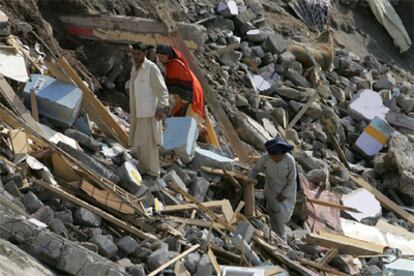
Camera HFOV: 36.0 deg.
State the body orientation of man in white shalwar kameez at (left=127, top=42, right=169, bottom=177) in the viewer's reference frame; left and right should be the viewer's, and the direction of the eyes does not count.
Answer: facing the viewer and to the left of the viewer

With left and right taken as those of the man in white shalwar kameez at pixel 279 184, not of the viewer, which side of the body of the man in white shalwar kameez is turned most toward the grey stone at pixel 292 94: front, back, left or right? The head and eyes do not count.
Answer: back

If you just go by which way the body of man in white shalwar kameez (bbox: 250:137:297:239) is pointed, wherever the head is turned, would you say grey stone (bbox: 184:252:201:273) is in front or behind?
in front

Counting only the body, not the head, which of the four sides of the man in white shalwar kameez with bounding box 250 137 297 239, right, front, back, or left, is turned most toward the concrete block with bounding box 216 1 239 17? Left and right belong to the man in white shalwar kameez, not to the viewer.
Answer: back

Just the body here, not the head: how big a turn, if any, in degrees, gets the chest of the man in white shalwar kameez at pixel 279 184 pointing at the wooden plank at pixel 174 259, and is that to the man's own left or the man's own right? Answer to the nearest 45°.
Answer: approximately 45° to the man's own right

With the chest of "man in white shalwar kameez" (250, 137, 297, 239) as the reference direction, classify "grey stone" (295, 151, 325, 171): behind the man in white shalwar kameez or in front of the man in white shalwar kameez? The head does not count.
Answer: behind

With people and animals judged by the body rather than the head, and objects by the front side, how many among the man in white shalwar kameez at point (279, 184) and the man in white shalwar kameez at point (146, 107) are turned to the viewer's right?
0

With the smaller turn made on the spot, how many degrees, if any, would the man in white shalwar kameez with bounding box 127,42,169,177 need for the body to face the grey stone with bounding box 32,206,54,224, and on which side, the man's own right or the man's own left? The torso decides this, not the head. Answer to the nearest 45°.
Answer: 0° — they already face it

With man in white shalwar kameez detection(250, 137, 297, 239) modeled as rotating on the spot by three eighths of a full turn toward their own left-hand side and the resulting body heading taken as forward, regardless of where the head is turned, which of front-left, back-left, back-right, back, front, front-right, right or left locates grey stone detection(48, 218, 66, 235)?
back

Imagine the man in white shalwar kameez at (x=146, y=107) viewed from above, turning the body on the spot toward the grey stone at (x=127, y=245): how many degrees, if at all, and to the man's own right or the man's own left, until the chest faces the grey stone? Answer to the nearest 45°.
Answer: approximately 45° to the man's own left

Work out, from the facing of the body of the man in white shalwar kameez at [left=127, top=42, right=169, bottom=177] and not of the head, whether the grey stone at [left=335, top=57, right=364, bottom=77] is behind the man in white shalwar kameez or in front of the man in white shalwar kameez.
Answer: behind

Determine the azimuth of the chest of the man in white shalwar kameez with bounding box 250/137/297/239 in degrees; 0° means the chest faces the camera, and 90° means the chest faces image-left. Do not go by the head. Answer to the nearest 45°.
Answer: approximately 0°
